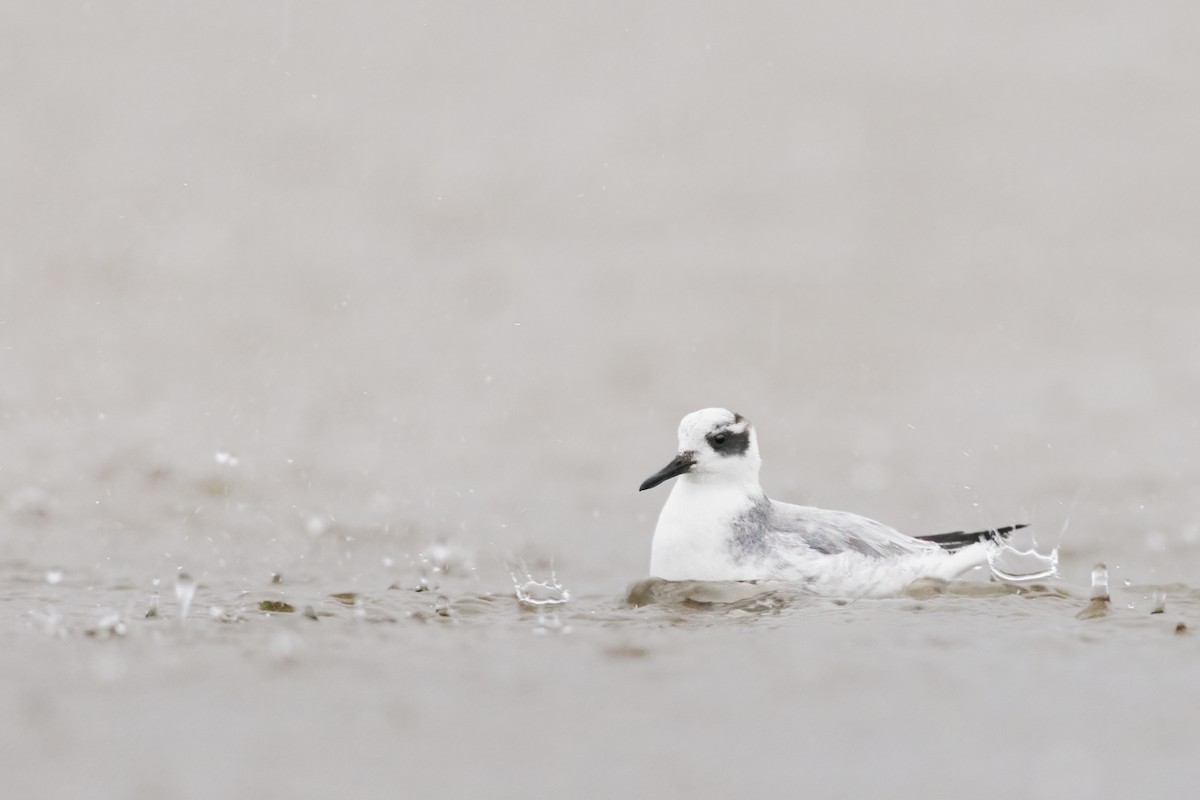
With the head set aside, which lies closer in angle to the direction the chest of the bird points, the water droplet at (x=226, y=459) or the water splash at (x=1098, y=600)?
the water droplet

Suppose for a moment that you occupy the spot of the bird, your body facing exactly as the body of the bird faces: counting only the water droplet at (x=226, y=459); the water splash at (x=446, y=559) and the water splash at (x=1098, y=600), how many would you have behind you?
1

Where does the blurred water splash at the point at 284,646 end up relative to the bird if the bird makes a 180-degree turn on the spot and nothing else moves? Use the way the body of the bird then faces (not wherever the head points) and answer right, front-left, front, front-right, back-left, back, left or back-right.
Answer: back-right

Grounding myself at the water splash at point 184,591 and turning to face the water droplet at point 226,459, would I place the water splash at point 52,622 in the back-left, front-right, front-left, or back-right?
back-left

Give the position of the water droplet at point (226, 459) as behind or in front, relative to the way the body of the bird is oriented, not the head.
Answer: in front

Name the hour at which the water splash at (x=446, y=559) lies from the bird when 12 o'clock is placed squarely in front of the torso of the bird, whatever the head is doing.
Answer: The water splash is roughly at 1 o'clock from the bird.

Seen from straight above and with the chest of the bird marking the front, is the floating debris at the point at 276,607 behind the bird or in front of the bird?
in front

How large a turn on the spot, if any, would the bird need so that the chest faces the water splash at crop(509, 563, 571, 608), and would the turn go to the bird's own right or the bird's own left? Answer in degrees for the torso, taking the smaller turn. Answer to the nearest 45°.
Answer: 0° — it already faces it

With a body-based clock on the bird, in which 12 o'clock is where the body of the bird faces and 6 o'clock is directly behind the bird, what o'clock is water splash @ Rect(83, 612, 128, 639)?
The water splash is roughly at 11 o'clock from the bird.

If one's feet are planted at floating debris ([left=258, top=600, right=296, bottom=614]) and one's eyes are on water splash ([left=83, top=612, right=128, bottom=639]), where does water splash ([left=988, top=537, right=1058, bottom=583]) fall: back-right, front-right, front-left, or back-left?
back-left

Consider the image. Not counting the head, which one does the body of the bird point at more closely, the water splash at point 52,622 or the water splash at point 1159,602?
the water splash at point 52,622

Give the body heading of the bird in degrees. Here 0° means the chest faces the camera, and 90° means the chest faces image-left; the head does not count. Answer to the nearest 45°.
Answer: approximately 90°

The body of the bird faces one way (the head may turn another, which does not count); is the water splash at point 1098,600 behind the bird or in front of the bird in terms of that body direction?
behind

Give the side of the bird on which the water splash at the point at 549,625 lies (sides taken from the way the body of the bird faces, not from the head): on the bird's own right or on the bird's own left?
on the bird's own left

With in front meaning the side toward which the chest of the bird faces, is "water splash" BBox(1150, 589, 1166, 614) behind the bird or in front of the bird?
behind

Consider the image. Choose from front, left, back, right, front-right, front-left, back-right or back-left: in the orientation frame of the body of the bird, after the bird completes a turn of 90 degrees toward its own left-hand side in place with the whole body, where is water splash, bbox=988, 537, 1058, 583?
back-left
